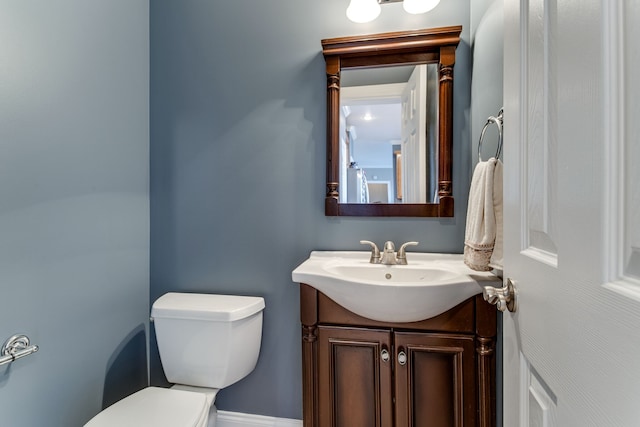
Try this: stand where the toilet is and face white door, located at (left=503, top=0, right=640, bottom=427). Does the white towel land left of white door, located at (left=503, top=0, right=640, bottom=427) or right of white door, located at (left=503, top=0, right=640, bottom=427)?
left

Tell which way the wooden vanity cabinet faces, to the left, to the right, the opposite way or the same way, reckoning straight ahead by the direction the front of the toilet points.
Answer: the same way

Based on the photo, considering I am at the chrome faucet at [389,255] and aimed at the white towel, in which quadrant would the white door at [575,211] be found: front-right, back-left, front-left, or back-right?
front-right

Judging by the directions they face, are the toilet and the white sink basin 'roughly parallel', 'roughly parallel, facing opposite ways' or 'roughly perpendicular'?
roughly parallel

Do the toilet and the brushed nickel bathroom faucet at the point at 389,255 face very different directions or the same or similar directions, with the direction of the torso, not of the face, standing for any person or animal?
same or similar directions

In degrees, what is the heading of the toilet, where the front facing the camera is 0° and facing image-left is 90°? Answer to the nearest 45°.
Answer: approximately 45°

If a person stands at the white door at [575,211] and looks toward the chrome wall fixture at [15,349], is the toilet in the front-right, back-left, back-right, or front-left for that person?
front-right

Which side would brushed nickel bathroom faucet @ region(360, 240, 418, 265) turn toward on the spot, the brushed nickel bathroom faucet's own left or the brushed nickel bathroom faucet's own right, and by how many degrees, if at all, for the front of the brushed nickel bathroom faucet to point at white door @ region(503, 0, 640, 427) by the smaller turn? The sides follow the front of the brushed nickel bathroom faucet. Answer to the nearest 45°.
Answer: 0° — it already faces it

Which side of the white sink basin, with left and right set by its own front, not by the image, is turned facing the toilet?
right

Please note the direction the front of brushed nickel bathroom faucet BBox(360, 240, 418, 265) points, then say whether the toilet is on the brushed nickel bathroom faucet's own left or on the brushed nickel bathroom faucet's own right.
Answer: on the brushed nickel bathroom faucet's own right

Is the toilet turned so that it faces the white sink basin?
no

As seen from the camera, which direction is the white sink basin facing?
toward the camera

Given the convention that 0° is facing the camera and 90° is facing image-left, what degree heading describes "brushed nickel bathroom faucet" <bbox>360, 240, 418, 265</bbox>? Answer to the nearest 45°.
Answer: approximately 0°
